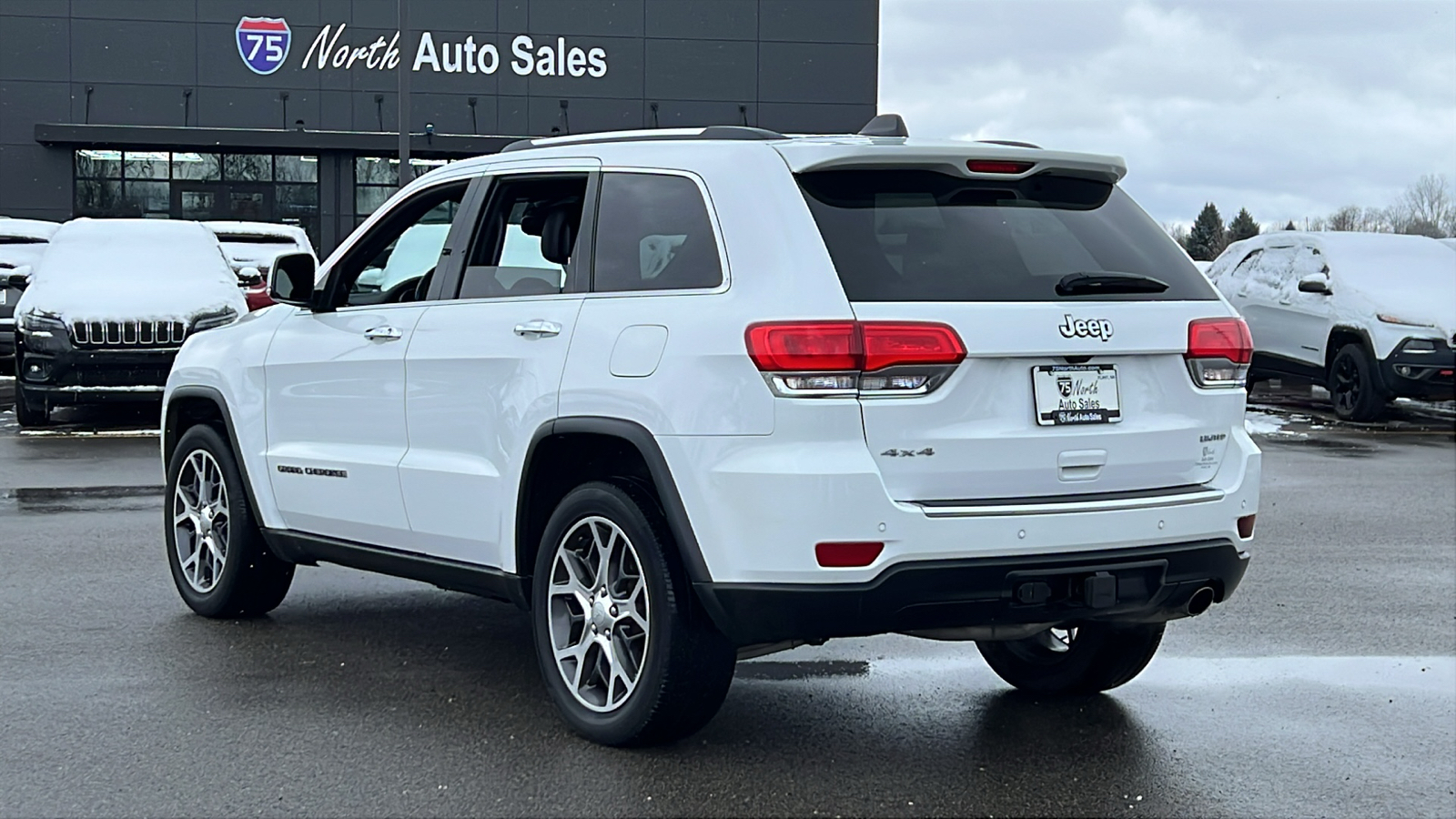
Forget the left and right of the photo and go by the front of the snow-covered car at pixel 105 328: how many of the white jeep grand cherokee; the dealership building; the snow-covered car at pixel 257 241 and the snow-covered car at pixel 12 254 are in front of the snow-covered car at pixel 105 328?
1

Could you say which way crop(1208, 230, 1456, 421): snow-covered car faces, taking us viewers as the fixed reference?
facing the viewer and to the right of the viewer

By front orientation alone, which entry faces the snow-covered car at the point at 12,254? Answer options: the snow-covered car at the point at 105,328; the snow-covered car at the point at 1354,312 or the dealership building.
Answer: the dealership building

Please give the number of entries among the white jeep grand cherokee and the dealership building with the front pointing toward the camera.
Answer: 1

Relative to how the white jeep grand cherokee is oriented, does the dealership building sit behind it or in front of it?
in front

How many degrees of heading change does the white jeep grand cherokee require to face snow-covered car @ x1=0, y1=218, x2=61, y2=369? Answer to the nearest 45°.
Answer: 0° — it already faces it

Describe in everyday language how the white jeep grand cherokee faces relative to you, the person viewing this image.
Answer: facing away from the viewer and to the left of the viewer

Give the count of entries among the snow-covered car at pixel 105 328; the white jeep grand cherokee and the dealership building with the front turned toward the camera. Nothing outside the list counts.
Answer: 2

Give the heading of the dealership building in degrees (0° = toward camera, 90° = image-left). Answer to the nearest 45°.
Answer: approximately 0°

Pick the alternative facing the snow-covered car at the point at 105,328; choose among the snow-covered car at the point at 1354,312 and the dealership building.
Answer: the dealership building

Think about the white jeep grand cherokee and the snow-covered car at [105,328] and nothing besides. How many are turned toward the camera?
1

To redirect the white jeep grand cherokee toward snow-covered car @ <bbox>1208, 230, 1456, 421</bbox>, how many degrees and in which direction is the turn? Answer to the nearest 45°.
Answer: approximately 90° to its right
